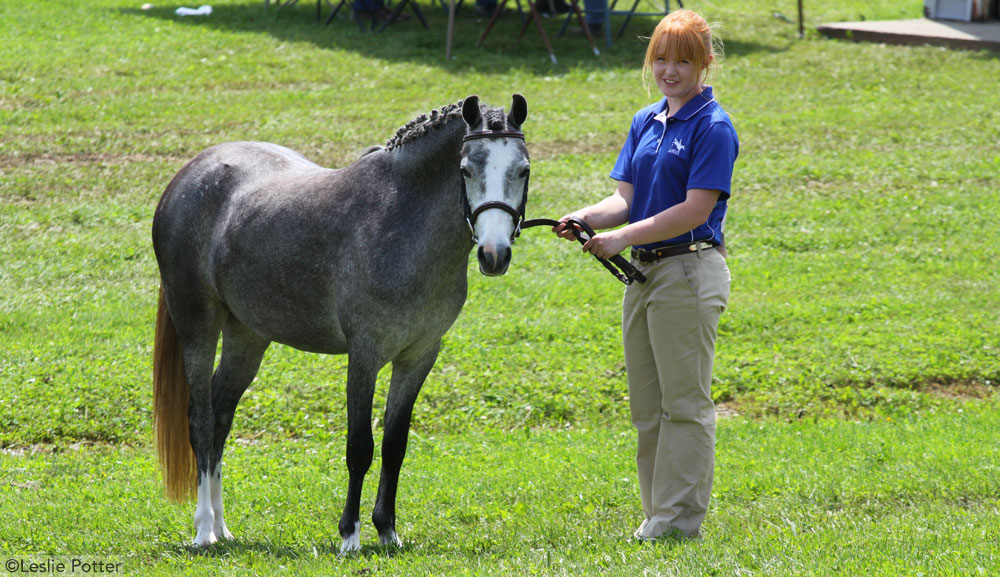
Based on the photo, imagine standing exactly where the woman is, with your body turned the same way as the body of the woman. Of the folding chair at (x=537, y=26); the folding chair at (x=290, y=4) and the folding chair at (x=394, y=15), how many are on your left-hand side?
0

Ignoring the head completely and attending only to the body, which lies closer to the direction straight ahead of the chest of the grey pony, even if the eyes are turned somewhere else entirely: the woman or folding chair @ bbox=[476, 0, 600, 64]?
the woman

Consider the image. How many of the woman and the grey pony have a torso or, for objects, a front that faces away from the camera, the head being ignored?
0

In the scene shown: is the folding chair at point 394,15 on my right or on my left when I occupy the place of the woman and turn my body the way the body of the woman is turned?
on my right

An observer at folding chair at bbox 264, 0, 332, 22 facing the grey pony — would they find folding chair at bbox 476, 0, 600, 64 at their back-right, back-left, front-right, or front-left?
front-left

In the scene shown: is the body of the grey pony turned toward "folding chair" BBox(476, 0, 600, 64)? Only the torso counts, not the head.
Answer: no

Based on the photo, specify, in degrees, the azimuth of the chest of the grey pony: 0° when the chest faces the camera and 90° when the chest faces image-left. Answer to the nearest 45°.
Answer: approximately 315°

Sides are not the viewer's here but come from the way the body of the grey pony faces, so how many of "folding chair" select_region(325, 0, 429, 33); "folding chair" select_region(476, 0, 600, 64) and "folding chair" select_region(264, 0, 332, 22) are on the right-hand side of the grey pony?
0

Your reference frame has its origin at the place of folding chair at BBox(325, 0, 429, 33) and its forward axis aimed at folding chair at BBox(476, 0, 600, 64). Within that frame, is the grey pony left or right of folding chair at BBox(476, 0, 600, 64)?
right

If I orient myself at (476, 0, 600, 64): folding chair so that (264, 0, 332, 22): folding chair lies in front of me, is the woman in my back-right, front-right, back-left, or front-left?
back-left

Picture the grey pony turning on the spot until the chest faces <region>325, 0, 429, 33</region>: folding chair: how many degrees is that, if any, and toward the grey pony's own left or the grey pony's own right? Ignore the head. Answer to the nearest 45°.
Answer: approximately 135° to the grey pony's own left

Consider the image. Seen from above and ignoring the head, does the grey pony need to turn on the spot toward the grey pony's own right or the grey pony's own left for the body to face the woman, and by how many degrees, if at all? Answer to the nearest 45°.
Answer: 0° — it already faces them

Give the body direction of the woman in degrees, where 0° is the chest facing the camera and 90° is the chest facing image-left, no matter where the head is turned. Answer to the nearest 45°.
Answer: approximately 45°

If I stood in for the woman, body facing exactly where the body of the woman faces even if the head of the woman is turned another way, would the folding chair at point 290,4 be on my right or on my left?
on my right

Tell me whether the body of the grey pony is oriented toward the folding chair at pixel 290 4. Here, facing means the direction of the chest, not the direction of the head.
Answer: no

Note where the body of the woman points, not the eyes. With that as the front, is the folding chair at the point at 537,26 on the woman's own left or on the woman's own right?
on the woman's own right

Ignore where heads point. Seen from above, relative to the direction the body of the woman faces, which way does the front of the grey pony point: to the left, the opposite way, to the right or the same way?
to the left
